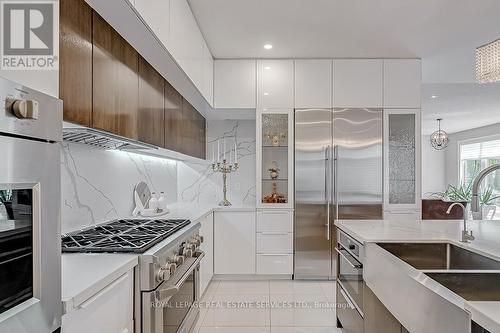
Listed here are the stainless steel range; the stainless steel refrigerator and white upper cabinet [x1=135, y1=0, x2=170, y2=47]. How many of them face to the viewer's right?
2

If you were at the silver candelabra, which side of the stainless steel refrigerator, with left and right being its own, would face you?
right

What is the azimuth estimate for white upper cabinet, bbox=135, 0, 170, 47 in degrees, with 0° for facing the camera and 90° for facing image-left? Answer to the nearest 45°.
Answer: approximately 270°

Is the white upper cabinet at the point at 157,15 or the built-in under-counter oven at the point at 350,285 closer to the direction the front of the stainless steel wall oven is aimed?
the built-in under-counter oven

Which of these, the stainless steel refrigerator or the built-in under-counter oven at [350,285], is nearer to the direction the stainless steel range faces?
the built-in under-counter oven

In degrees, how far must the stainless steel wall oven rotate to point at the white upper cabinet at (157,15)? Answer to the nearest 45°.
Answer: approximately 90° to its left

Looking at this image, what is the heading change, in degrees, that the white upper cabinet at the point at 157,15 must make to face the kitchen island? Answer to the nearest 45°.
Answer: approximately 45° to its right

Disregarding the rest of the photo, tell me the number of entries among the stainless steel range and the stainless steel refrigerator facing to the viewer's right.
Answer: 1

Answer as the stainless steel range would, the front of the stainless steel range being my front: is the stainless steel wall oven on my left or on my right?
on my right

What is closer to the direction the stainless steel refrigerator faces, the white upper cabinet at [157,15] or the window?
the white upper cabinet

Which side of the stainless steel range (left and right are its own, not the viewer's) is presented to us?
right

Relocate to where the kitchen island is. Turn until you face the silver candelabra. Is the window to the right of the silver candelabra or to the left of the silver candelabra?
right

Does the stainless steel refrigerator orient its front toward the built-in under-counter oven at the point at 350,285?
yes

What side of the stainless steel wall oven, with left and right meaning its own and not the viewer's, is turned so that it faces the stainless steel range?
left

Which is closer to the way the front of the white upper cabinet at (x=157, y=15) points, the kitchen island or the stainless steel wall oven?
the kitchen island

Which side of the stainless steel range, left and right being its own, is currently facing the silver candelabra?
left
